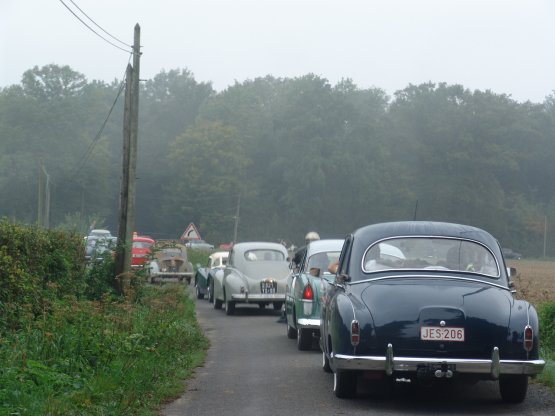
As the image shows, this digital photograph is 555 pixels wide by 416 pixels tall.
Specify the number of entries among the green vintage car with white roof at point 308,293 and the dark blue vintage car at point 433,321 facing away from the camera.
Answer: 2

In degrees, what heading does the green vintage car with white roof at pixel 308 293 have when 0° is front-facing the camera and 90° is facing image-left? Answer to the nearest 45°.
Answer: approximately 180°

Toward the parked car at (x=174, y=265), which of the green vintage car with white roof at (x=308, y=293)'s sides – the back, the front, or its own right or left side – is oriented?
front

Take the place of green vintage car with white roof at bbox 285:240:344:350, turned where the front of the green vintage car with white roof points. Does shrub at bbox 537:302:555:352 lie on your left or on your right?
on your right

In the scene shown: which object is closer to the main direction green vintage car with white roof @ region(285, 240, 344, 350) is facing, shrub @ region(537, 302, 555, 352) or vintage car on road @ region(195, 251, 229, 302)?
the vintage car on road

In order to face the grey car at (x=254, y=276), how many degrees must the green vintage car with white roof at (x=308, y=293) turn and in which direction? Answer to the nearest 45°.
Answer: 0° — it already faces it

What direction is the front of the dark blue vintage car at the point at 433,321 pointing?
away from the camera

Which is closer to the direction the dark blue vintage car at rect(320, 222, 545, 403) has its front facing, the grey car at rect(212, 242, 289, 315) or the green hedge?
the grey car

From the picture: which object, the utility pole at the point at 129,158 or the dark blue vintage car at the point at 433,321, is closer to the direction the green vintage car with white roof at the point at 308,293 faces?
the utility pole

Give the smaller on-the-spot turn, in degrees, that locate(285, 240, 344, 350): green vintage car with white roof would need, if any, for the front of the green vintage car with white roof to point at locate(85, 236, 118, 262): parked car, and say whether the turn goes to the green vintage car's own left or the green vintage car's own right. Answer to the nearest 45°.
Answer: approximately 45° to the green vintage car's own left
